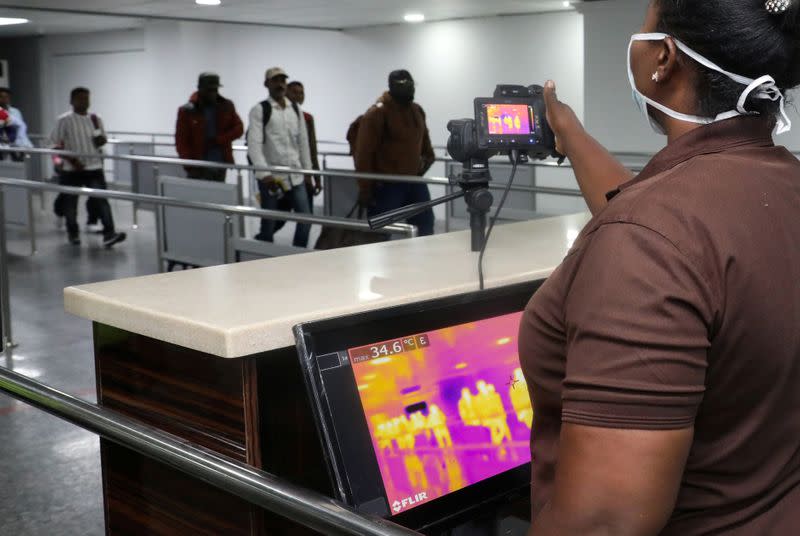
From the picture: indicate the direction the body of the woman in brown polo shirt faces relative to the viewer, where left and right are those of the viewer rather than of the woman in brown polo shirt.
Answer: facing away from the viewer and to the left of the viewer

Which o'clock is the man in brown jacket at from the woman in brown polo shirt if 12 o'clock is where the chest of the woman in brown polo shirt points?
The man in brown jacket is roughly at 1 o'clock from the woman in brown polo shirt.

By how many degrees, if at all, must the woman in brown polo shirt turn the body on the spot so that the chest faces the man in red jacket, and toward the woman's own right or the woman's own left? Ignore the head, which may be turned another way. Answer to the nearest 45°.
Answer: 0° — they already face them

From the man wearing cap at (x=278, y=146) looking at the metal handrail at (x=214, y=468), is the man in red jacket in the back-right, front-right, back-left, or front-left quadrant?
back-right

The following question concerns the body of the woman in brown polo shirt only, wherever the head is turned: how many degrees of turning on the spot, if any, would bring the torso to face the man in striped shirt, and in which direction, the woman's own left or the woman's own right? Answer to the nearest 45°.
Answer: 0° — they already face them
